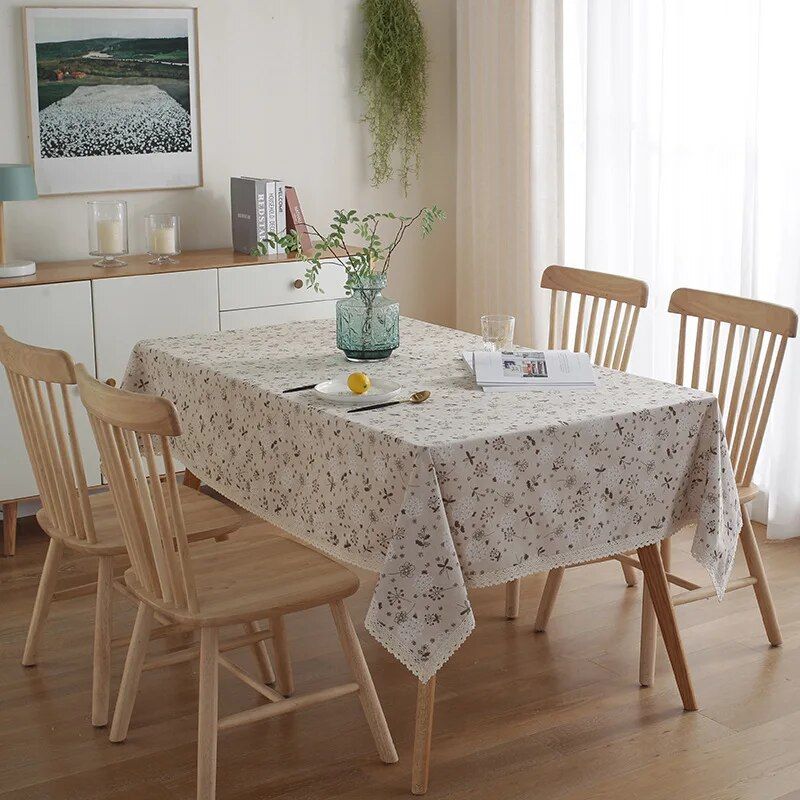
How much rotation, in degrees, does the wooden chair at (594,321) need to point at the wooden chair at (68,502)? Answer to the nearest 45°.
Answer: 0° — it already faces it

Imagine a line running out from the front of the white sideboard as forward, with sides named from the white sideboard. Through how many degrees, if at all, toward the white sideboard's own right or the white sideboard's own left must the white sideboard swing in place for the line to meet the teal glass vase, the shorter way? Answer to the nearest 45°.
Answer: approximately 45° to the white sideboard's own left

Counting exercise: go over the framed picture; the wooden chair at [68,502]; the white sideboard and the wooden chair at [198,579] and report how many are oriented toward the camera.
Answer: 2

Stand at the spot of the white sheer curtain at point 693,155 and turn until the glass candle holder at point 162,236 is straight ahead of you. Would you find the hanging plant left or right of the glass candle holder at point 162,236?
right

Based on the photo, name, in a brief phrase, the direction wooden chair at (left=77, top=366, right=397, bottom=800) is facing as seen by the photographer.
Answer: facing away from the viewer and to the right of the viewer

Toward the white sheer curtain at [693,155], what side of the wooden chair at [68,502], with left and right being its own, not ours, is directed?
front

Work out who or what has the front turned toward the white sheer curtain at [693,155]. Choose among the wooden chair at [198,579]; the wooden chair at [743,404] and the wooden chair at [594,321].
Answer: the wooden chair at [198,579]

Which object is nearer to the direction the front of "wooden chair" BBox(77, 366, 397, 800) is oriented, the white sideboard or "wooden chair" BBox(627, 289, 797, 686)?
the wooden chair

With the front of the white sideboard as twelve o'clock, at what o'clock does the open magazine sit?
The open magazine is roughly at 11 o'clock from the white sideboard.

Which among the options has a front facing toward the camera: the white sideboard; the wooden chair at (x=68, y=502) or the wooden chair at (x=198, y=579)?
the white sideboard

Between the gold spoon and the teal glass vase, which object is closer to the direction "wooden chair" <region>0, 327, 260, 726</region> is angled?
the teal glass vase
